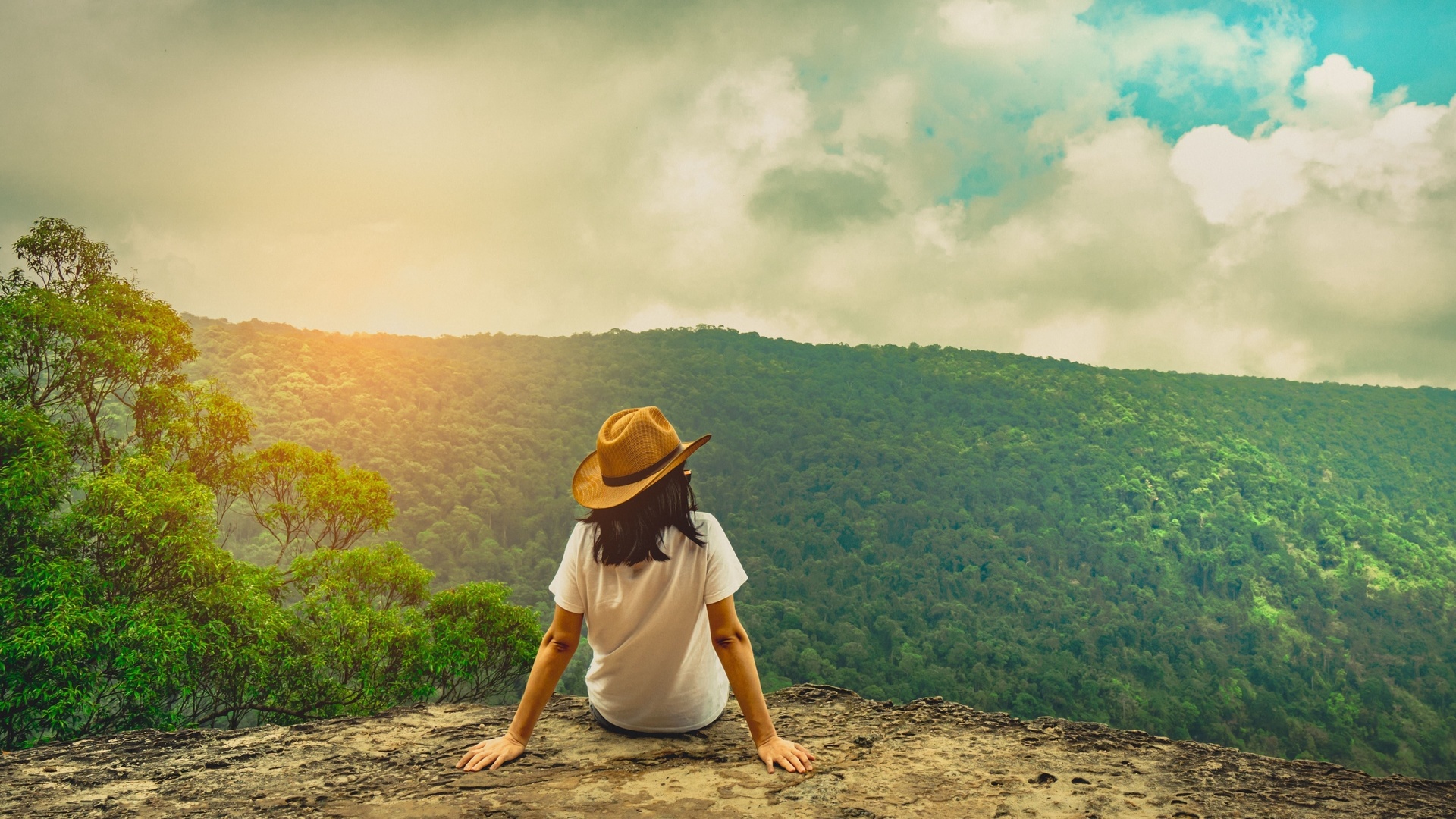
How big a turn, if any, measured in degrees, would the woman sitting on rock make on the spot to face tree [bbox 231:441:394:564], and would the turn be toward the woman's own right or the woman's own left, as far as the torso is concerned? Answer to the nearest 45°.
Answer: approximately 45° to the woman's own left

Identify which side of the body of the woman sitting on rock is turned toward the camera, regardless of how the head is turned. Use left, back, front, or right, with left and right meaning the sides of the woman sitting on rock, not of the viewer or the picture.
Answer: back

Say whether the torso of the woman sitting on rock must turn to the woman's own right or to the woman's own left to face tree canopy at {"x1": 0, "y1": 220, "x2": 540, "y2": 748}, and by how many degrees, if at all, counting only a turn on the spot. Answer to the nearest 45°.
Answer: approximately 45° to the woman's own left
